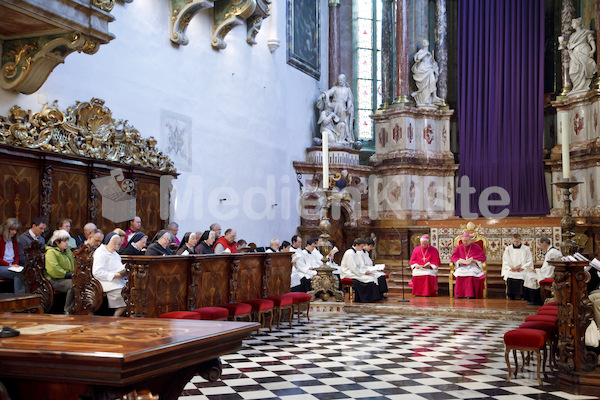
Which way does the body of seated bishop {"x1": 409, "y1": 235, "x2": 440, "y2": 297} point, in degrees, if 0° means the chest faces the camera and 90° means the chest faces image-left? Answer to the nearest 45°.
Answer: approximately 0°

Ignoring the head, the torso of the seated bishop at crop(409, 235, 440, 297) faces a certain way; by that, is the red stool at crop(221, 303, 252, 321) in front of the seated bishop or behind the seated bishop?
in front

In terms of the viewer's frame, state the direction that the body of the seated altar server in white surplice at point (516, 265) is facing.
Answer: toward the camera

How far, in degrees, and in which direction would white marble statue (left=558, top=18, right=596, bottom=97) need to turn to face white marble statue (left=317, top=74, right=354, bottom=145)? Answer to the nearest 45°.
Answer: approximately 45° to its right

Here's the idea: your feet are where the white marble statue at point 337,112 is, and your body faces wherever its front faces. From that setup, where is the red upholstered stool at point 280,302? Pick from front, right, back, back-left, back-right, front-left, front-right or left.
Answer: front

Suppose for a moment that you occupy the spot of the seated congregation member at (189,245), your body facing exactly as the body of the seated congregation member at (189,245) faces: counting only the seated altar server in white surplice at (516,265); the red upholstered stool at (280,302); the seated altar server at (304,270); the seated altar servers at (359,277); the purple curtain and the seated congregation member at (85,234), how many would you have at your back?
1

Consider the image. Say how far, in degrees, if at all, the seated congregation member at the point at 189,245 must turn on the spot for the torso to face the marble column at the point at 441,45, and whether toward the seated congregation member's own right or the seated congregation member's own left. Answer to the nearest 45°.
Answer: approximately 45° to the seated congregation member's own left

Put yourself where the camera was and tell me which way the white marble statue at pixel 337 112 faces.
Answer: facing the viewer

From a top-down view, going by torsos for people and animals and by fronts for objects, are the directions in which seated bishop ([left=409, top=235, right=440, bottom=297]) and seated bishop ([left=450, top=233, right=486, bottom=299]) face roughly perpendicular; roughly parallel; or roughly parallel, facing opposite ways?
roughly parallel

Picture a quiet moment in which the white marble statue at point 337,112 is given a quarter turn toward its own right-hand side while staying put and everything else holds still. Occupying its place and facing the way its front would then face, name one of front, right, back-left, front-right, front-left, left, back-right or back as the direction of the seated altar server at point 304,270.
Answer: left

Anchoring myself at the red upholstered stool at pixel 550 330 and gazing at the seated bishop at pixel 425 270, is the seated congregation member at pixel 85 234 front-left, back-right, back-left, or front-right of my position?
front-left

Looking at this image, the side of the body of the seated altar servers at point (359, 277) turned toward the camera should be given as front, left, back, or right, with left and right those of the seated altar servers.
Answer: right

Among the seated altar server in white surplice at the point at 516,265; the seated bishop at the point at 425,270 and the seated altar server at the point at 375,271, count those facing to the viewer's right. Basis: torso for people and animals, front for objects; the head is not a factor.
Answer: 1

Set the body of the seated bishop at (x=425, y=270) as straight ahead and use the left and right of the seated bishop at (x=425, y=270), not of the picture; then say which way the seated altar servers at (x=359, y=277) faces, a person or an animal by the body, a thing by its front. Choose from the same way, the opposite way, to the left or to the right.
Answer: to the left

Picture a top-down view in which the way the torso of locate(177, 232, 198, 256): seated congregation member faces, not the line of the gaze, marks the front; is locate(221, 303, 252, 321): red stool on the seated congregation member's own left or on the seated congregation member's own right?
on the seated congregation member's own right
